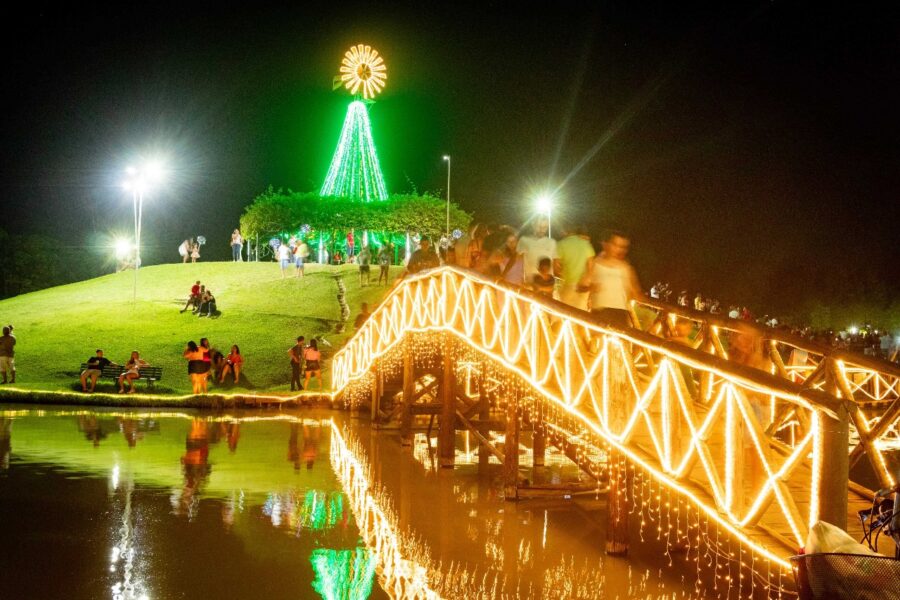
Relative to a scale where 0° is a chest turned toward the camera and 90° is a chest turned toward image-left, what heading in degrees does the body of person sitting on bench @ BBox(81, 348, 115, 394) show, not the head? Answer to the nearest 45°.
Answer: approximately 45°

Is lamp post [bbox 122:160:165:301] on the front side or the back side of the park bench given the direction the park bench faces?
on the back side

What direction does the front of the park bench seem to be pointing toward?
toward the camera

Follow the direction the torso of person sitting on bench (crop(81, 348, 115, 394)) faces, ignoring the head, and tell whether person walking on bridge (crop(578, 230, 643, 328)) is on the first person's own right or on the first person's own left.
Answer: on the first person's own left

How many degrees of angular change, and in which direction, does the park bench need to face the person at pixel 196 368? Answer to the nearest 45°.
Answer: approximately 45° to its left

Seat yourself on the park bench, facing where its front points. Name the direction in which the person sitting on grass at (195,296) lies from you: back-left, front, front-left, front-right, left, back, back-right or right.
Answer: back

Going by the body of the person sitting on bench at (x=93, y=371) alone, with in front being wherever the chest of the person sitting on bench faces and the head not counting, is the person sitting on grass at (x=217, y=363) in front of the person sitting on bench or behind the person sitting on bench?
behind
